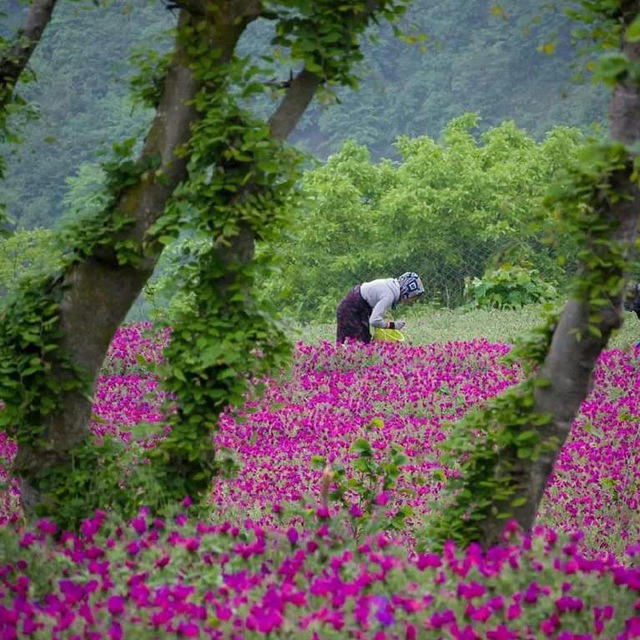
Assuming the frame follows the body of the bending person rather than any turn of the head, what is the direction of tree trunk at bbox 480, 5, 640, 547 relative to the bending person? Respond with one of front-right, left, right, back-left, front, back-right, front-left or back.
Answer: right

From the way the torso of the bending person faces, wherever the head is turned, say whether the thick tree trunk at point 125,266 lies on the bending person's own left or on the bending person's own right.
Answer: on the bending person's own right

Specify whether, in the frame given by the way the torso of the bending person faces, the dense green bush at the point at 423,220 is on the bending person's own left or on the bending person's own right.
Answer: on the bending person's own left

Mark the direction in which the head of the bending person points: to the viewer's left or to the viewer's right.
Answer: to the viewer's right

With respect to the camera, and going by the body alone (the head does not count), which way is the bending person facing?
to the viewer's right

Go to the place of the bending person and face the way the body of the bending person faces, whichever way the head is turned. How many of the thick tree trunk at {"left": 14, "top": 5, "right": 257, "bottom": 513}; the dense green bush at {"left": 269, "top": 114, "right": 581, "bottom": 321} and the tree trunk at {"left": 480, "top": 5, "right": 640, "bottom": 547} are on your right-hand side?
2
